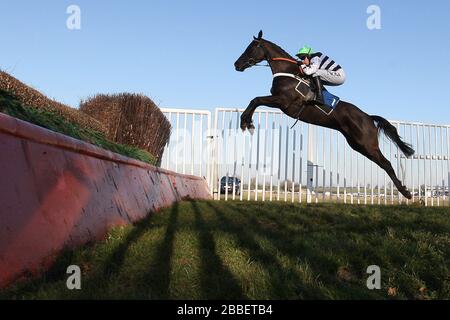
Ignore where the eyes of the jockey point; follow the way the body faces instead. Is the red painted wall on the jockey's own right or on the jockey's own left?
on the jockey's own left

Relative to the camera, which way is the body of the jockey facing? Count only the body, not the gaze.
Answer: to the viewer's left

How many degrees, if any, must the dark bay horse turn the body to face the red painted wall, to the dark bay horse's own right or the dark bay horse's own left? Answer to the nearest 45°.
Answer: approximately 90° to the dark bay horse's own left

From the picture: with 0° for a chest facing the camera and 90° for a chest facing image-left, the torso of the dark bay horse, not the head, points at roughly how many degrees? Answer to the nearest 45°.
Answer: approximately 90°
